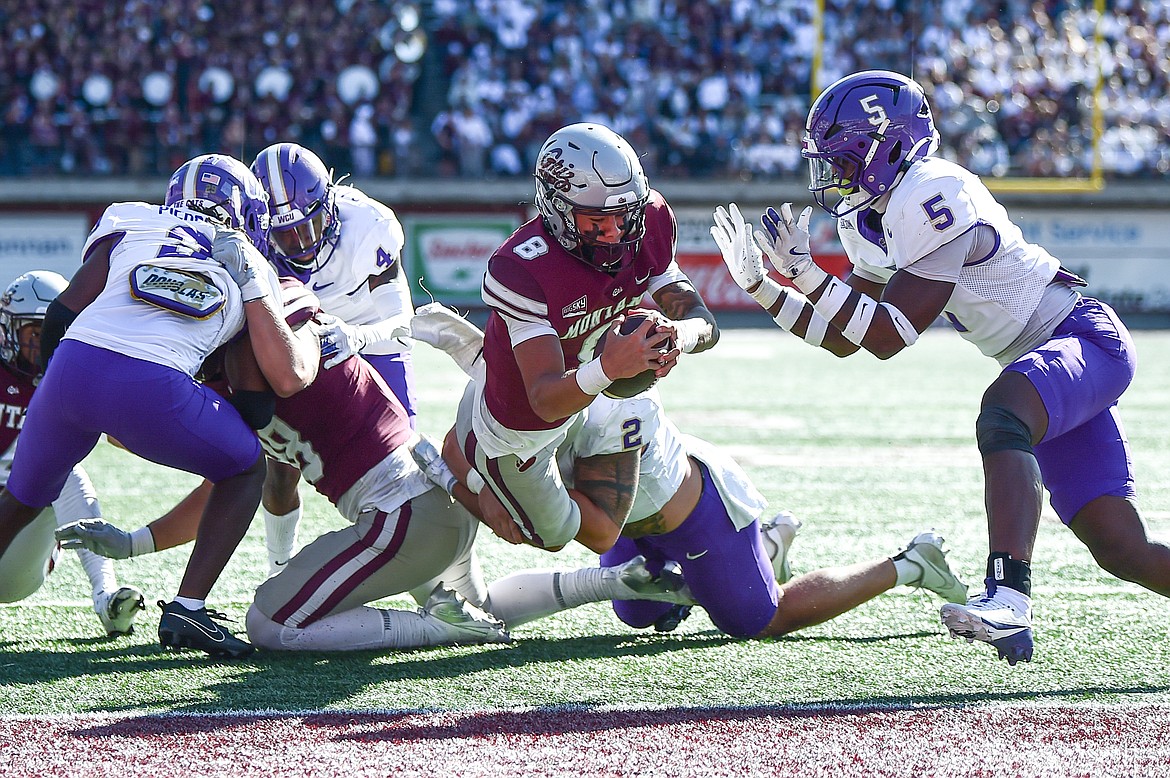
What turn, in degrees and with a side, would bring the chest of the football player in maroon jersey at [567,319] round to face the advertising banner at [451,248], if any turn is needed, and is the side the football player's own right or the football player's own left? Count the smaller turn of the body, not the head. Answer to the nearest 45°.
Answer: approximately 135° to the football player's own left

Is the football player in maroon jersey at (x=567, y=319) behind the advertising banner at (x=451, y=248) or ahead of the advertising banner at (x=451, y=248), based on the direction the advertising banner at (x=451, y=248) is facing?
ahead

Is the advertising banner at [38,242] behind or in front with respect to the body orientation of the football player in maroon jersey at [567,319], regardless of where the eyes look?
behind

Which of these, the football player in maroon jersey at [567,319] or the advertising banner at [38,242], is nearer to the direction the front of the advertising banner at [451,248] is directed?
the football player in maroon jersey

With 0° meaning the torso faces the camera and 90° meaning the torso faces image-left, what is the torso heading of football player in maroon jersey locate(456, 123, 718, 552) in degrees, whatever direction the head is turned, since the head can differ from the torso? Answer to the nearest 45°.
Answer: approximately 315°

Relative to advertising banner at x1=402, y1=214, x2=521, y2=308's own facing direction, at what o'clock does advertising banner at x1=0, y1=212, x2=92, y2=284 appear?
advertising banner at x1=0, y1=212, x2=92, y2=284 is roughly at 3 o'clock from advertising banner at x1=402, y1=214, x2=521, y2=308.

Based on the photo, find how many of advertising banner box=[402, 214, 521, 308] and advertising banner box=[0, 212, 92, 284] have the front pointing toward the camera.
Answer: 2

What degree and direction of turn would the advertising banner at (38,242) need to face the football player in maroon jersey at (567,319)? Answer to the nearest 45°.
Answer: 0° — it already faces them

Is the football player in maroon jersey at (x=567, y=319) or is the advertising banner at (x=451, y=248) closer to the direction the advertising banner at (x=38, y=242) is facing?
the football player in maroon jersey
